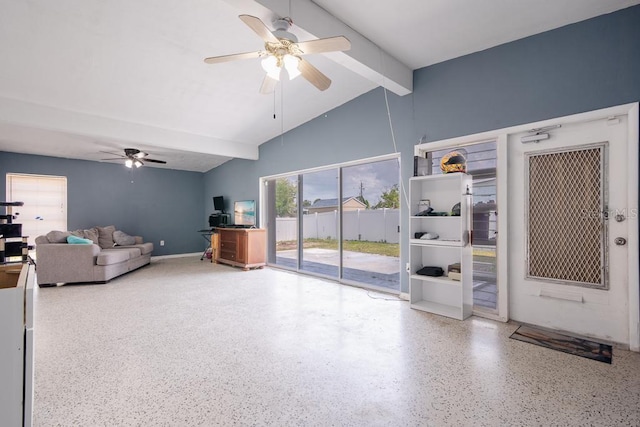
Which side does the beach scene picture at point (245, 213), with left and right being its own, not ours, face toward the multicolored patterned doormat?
left

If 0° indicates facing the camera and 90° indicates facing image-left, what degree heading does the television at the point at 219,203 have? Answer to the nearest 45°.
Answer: approximately 45°

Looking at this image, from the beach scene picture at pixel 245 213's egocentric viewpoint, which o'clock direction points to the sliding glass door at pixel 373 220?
The sliding glass door is roughly at 9 o'clock from the beach scene picture.

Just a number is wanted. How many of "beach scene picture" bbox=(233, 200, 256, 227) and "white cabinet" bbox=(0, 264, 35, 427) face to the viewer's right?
1

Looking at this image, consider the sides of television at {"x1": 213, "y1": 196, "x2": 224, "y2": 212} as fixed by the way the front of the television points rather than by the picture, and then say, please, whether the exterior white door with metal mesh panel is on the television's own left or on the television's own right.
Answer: on the television's own left

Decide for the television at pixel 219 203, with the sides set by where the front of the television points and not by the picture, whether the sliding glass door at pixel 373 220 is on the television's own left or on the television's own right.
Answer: on the television's own left

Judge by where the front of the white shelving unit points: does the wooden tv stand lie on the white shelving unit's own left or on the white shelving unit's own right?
on the white shelving unit's own right

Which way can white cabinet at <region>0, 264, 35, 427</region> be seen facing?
to the viewer's right
